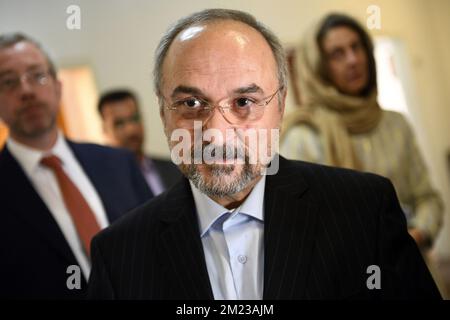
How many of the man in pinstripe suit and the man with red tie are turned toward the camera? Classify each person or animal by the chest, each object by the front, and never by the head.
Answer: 2

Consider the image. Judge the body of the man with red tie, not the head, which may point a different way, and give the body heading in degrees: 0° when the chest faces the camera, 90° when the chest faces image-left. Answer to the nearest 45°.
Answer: approximately 0°

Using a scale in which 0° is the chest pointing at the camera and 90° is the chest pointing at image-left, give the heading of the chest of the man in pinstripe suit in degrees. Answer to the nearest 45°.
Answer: approximately 0°
